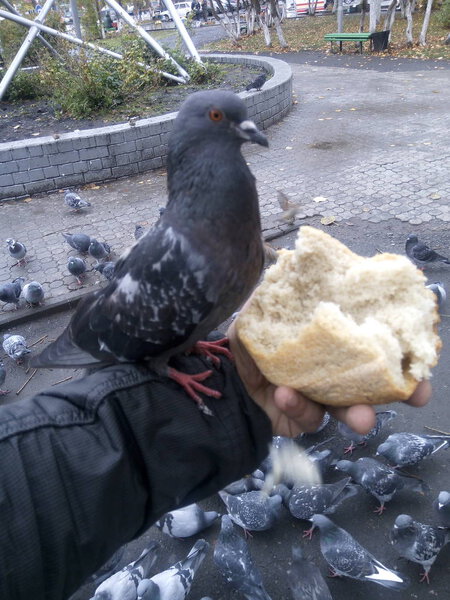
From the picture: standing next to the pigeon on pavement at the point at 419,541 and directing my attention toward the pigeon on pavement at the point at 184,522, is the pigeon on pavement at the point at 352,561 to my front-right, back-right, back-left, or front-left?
front-left

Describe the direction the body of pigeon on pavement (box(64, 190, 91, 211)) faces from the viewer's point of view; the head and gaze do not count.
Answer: to the viewer's left

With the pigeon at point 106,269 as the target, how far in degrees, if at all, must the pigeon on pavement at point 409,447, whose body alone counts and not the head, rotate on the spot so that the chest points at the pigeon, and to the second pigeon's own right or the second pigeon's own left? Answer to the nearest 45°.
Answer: approximately 45° to the second pigeon's own right

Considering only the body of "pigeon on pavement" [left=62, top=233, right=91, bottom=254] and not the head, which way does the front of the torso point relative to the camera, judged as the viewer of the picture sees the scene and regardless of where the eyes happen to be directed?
to the viewer's right

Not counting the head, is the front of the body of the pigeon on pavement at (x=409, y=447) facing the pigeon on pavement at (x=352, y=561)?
no

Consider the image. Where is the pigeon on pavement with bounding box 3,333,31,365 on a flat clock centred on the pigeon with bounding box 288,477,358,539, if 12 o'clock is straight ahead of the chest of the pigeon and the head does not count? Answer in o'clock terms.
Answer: The pigeon on pavement is roughly at 1 o'clock from the pigeon.

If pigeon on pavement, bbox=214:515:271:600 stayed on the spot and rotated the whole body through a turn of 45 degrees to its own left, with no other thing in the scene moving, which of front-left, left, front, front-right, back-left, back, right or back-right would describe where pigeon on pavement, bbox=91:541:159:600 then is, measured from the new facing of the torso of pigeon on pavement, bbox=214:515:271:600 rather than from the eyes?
front

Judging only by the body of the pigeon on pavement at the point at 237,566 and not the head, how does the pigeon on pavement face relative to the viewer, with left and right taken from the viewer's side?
facing away from the viewer and to the left of the viewer

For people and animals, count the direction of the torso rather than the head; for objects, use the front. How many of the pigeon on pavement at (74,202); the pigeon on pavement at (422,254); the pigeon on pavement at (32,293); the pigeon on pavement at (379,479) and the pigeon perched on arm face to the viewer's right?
1

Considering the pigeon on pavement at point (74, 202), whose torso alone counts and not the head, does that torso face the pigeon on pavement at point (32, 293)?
no

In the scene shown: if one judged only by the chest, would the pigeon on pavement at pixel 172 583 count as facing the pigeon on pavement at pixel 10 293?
no

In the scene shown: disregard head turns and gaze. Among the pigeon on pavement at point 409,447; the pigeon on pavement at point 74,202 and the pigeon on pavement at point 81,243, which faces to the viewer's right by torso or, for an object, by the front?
the pigeon on pavement at point 81,243

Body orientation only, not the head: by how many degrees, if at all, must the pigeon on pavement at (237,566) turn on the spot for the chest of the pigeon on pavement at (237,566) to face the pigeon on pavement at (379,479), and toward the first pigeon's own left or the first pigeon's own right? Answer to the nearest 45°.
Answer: approximately 90° to the first pigeon's own right

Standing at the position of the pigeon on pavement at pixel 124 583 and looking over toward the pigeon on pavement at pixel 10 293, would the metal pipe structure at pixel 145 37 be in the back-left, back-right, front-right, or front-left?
front-right

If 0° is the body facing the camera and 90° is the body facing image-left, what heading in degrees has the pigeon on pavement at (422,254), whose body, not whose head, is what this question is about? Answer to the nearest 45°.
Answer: approximately 90°

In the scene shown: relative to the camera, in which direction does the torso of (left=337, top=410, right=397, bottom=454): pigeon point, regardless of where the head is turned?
to the viewer's left

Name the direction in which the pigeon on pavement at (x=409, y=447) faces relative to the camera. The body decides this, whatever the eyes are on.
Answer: to the viewer's left

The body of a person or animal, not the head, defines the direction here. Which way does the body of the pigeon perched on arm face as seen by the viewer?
to the viewer's right
